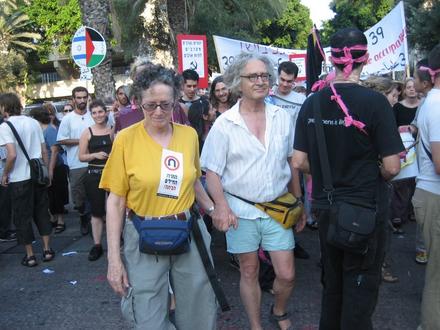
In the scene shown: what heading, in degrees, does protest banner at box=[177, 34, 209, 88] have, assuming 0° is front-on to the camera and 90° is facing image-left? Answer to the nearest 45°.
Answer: approximately 0°

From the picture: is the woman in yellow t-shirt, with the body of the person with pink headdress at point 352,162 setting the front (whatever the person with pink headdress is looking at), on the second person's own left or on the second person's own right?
on the second person's own left

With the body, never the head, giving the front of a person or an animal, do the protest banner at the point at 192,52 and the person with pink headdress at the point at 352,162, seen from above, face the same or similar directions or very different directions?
very different directions

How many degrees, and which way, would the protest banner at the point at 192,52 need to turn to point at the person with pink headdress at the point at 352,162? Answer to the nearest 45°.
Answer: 0° — it already faces them

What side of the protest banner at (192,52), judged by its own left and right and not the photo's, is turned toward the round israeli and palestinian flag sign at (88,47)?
right

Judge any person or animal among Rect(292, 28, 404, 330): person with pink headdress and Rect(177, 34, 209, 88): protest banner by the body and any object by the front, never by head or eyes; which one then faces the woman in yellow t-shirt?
the protest banner

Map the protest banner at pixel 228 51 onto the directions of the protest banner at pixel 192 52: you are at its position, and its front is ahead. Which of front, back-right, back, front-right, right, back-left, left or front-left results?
back-left

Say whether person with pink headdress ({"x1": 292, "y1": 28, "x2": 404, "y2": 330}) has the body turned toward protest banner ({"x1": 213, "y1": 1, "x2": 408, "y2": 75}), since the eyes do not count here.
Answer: yes

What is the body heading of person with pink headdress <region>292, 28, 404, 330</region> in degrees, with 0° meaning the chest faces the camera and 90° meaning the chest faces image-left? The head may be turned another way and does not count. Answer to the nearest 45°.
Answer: approximately 180°

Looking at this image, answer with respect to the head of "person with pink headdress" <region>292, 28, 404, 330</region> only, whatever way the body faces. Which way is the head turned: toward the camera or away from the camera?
away from the camera

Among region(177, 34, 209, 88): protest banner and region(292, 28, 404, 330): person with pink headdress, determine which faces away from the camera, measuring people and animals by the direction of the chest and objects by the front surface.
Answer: the person with pink headdress
